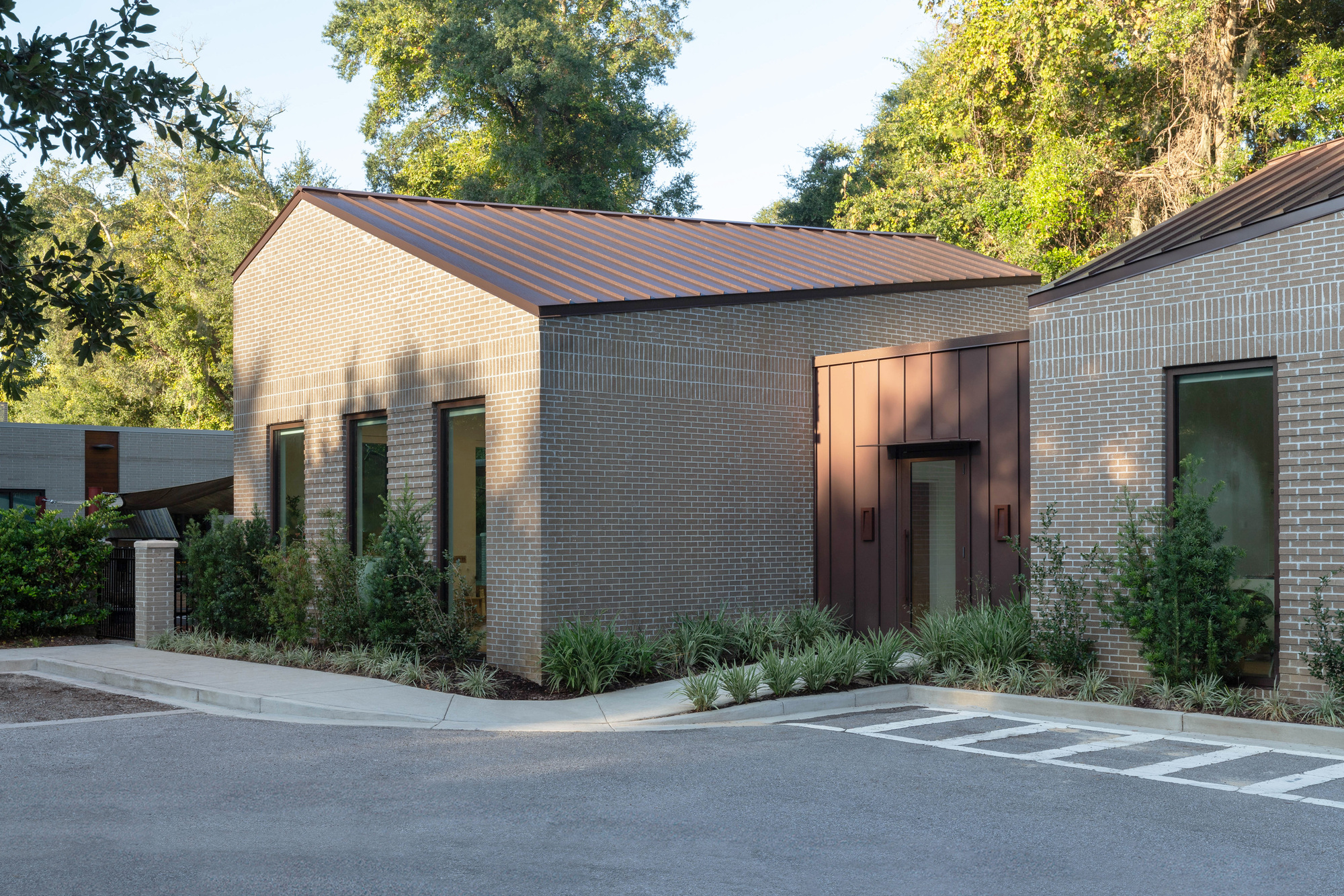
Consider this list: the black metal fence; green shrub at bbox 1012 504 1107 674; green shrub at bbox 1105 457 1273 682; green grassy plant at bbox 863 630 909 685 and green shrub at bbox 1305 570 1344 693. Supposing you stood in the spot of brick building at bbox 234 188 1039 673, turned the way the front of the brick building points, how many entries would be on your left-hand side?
4

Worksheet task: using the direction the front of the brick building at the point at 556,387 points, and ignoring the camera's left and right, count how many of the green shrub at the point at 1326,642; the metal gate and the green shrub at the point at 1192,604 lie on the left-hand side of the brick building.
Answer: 2

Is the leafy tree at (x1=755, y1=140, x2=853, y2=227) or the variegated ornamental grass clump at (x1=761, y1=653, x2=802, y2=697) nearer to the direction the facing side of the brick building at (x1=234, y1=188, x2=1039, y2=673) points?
the variegated ornamental grass clump

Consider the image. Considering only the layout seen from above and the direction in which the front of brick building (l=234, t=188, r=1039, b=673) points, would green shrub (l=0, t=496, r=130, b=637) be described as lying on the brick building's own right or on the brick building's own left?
on the brick building's own right

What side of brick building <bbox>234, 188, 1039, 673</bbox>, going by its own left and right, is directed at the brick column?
right
